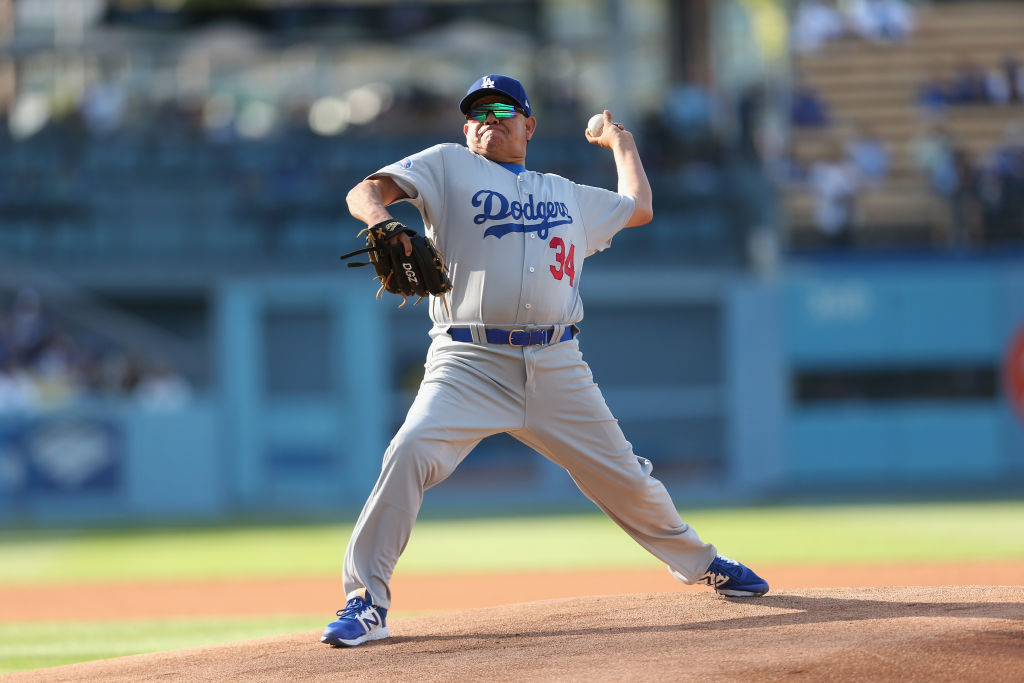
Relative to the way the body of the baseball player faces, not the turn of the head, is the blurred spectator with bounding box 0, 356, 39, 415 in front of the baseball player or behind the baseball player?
behind

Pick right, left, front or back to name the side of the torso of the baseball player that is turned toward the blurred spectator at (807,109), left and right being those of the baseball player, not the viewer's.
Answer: back

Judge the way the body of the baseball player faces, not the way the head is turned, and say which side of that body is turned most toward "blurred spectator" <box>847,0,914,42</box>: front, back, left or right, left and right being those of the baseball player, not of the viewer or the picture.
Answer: back

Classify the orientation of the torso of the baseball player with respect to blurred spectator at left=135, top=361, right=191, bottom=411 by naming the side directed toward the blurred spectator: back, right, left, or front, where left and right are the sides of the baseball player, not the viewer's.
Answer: back

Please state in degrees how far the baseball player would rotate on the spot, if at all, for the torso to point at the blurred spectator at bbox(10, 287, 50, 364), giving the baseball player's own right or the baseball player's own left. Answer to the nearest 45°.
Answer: approximately 135° to the baseball player's own right

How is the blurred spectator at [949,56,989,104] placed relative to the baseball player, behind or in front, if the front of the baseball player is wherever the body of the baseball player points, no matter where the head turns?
behind

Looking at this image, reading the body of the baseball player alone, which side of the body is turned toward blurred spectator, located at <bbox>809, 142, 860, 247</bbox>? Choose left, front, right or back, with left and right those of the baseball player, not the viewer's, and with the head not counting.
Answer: back

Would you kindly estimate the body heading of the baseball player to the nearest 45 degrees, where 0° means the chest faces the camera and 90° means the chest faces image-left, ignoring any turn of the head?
approximately 0°

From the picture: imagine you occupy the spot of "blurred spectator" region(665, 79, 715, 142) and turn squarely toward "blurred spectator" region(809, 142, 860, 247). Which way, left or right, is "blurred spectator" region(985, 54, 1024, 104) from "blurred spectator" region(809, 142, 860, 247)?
left
